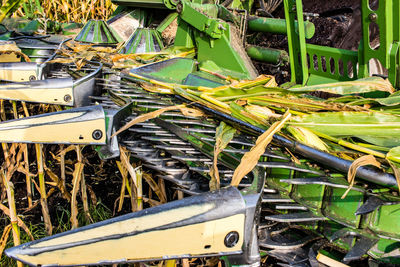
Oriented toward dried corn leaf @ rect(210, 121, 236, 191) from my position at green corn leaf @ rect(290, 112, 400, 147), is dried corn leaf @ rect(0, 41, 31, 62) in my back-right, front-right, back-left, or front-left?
front-right

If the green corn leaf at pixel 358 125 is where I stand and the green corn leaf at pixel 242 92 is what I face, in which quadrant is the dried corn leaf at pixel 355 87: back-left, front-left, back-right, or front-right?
front-right

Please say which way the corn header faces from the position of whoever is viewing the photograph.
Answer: facing the viewer and to the left of the viewer

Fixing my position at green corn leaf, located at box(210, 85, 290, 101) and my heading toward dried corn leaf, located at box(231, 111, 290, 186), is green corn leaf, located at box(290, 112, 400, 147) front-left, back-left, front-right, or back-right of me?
front-left
